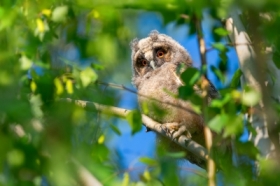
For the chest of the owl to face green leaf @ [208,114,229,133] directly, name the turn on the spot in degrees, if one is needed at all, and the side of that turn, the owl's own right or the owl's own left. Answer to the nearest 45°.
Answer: approximately 45° to the owl's own left

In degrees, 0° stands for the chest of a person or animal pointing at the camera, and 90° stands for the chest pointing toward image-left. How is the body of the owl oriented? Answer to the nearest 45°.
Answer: approximately 45°

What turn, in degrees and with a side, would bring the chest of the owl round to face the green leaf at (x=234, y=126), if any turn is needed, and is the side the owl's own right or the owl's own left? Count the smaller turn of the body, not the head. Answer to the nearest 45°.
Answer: approximately 45° to the owl's own left

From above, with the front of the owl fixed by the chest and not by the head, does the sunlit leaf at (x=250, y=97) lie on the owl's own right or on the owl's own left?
on the owl's own left
